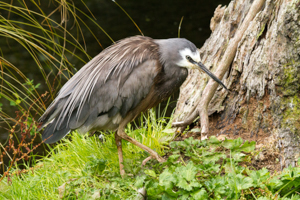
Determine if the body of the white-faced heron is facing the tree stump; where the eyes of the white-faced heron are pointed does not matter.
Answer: yes

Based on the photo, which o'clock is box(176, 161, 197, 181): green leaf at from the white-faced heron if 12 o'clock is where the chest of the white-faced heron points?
The green leaf is roughly at 2 o'clock from the white-faced heron.

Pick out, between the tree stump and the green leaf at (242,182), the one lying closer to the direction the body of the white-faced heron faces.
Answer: the tree stump

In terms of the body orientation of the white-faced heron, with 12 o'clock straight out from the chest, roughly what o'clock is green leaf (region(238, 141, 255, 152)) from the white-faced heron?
The green leaf is roughly at 1 o'clock from the white-faced heron.

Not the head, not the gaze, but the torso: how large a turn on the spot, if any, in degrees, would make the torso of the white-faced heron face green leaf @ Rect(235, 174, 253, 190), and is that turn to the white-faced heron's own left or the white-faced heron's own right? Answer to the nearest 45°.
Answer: approximately 45° to the white-faced heron's own right

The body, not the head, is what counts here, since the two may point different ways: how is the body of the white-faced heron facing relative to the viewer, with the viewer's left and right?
facing to the right of the viewer

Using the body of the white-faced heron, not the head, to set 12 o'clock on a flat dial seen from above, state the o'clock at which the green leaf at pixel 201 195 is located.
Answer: The green leaf is roughly at 2 o'clock from the white-faced heron.

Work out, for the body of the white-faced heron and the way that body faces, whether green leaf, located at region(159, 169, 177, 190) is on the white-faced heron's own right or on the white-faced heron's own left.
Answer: on the white-faced heron's own right

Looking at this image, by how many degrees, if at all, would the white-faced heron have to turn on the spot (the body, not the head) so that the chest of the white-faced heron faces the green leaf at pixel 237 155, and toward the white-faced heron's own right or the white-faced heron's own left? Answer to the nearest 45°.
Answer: approximately 45° to the white-faced heron's own right

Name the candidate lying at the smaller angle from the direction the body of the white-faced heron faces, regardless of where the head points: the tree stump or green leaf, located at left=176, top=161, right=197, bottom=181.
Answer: the tree stump

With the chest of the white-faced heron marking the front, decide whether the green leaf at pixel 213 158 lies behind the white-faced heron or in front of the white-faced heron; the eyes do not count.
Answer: in front

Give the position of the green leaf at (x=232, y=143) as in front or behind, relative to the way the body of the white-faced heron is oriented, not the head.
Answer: in front
